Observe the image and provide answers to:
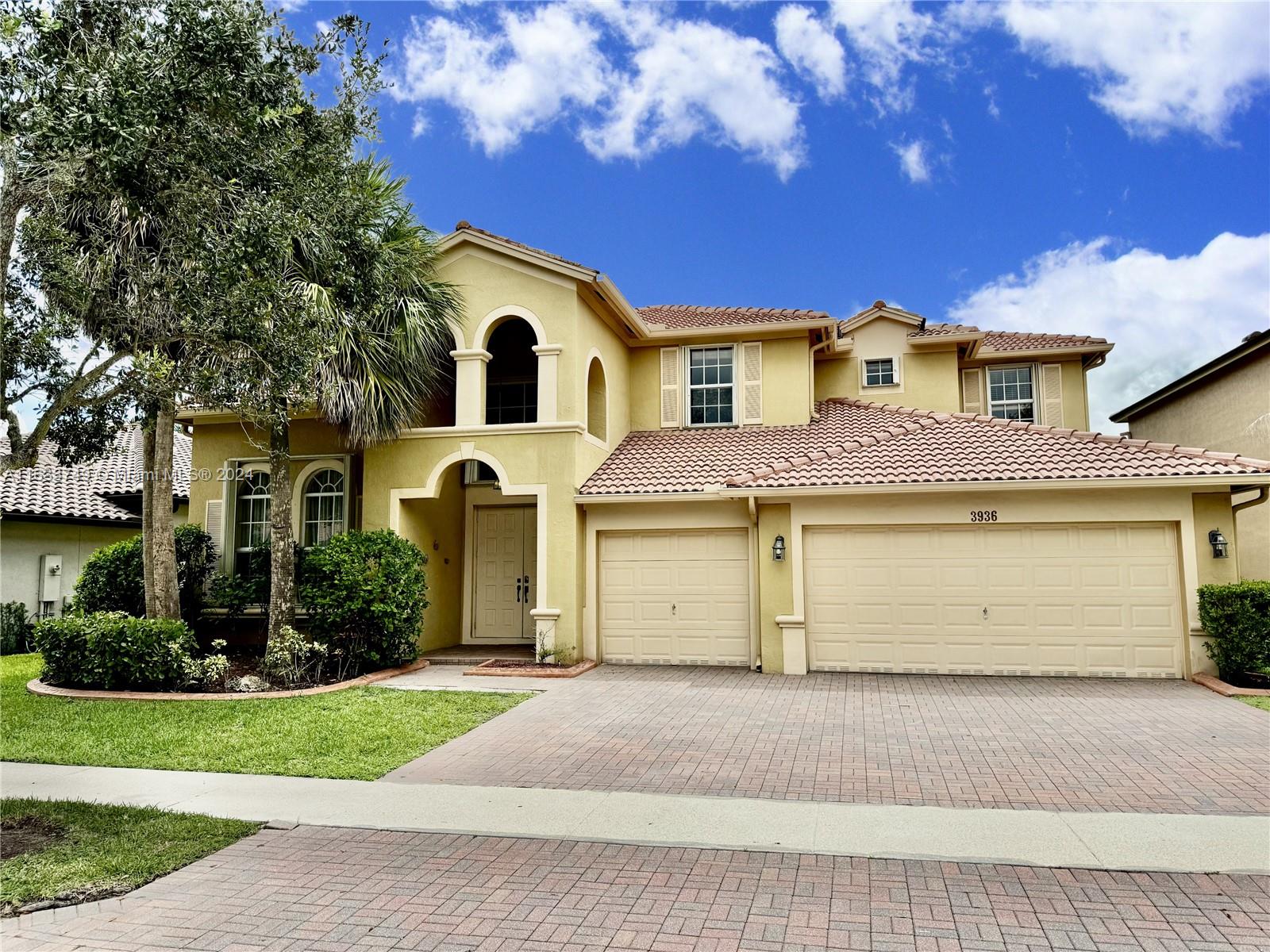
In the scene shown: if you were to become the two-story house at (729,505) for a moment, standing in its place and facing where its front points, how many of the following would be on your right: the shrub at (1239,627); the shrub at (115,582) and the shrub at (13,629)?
2

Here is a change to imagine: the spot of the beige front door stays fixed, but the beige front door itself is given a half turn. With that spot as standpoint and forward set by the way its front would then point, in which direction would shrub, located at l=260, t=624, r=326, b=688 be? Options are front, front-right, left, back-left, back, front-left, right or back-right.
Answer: back-left

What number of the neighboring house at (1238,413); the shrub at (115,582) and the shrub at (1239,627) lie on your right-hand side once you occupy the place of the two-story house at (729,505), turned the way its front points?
1

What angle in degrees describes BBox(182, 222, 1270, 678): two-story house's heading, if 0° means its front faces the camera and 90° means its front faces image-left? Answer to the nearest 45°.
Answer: approximately 0°

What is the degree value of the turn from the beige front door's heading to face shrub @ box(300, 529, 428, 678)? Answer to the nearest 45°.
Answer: approximately 45° to its right

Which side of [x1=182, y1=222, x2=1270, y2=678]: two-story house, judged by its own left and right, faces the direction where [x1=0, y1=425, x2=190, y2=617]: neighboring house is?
right

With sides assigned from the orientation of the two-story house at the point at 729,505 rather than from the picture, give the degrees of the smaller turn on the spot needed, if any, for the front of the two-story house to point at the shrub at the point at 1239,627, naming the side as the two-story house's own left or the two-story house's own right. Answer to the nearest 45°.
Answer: approximately 90° to the two-story house's own left

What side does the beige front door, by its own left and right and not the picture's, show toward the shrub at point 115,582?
right

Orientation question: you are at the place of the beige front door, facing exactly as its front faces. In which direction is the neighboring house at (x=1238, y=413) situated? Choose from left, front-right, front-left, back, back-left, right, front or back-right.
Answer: left

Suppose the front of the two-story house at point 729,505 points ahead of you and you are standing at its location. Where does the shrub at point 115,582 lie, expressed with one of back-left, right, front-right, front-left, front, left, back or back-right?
right
